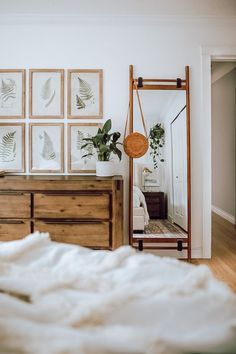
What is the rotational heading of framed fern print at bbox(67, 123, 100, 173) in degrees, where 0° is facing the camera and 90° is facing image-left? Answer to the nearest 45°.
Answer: approximately 0°

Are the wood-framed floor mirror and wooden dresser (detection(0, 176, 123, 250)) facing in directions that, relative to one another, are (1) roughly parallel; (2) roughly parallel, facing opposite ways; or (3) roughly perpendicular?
roughly parallel

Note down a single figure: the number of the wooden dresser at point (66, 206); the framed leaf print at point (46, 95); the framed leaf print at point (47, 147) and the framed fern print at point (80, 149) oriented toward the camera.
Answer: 4

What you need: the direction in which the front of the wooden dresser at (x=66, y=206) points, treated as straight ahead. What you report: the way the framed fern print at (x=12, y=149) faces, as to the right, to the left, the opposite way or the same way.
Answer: the same way

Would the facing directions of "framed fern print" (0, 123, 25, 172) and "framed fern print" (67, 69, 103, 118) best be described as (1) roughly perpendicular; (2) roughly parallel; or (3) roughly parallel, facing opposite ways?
roughly parallel

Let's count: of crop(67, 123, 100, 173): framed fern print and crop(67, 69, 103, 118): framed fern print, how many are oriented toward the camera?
2

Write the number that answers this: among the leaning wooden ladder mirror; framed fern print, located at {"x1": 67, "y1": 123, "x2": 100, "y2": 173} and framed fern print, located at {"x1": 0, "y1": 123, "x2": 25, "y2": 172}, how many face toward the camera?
3

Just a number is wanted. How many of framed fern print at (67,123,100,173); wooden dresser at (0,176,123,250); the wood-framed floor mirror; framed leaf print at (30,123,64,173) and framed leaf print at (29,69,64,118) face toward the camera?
5

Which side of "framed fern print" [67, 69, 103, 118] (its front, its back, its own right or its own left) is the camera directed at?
front

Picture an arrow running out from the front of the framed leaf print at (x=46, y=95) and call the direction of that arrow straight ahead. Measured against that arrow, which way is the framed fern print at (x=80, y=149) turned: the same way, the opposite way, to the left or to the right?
the same way

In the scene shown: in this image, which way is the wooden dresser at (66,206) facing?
toward the camera

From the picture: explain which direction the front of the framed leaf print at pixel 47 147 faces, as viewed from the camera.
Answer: facing the viewer

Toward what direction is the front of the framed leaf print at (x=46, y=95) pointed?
toward the camera
